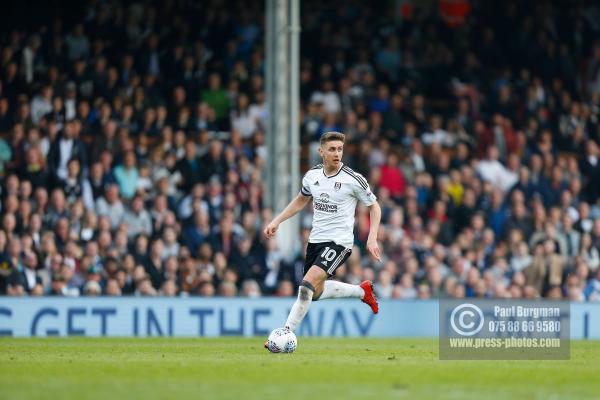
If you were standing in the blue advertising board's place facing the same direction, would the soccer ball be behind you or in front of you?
in front

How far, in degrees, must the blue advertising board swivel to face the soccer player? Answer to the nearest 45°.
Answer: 0° — it already faces them

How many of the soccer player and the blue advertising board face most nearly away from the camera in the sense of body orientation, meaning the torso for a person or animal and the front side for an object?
0

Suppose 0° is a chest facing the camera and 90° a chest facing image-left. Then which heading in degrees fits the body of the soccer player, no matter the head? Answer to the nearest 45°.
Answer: approximately 45°

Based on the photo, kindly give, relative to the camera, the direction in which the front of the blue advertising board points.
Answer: facing the viewer

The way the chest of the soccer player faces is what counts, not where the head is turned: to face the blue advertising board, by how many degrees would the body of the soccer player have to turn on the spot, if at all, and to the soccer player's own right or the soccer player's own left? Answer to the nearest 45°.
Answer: approximately 135° to the soccer player's own right
